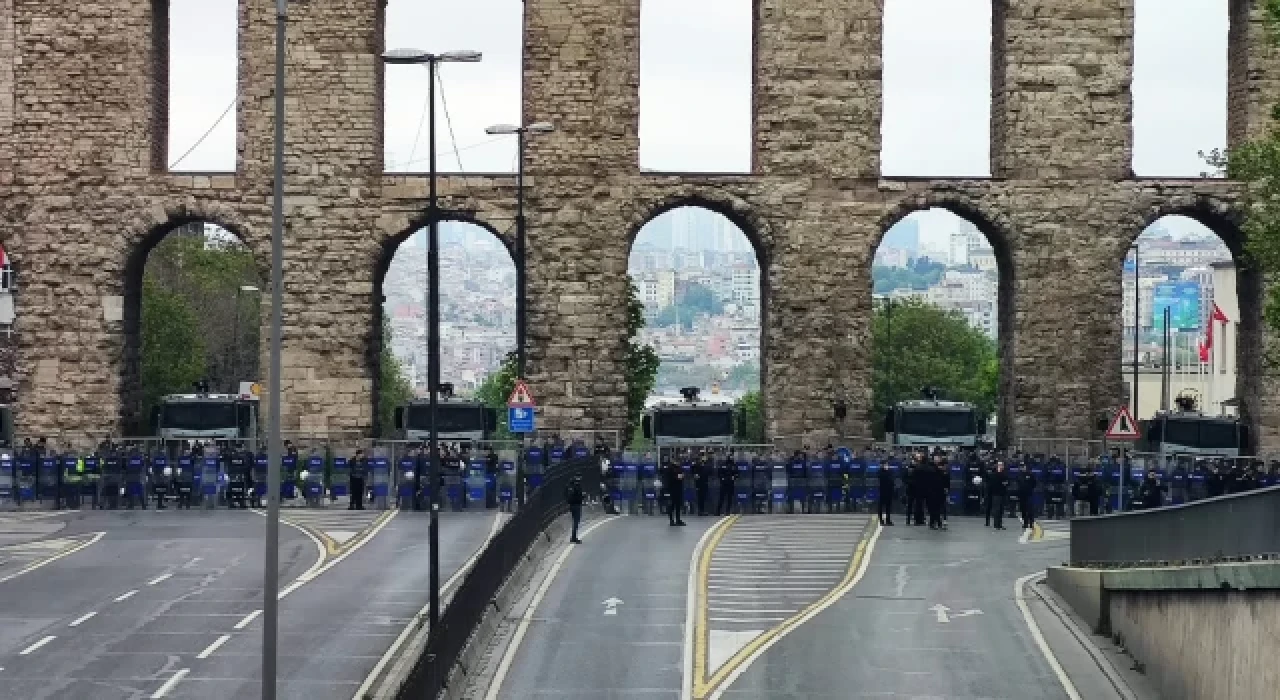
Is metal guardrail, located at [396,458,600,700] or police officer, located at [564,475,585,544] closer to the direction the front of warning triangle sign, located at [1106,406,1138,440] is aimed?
the metal guardrail

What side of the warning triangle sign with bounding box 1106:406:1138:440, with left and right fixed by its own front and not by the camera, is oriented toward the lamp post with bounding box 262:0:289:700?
front

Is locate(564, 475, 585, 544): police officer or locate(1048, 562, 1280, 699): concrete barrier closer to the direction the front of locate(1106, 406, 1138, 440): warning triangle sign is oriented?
the concrete barrier

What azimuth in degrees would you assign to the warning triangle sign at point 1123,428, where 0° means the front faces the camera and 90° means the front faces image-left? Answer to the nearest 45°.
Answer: approximately 0°

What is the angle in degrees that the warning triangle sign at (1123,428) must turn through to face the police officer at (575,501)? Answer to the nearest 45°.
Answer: approximately 45° to its right

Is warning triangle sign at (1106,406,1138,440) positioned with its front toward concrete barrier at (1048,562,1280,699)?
yes

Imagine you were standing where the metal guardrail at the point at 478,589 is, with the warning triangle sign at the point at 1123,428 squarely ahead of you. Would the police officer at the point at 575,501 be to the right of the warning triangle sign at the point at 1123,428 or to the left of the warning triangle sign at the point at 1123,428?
left

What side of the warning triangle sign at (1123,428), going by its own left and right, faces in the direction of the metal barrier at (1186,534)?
front

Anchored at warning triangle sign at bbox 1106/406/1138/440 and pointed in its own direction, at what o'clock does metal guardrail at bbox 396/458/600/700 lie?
The metal guardrail is roughly at 1 o'clock from the warning triangle sign.
